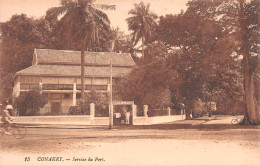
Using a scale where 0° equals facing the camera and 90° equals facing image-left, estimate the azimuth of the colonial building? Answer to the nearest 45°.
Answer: approximately 0°

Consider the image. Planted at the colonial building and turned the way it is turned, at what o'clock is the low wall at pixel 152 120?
The low wall is roughly at 11 o'clock from the colonial building.

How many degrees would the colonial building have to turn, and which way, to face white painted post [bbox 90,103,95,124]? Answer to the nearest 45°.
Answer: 0° — it already faces it
